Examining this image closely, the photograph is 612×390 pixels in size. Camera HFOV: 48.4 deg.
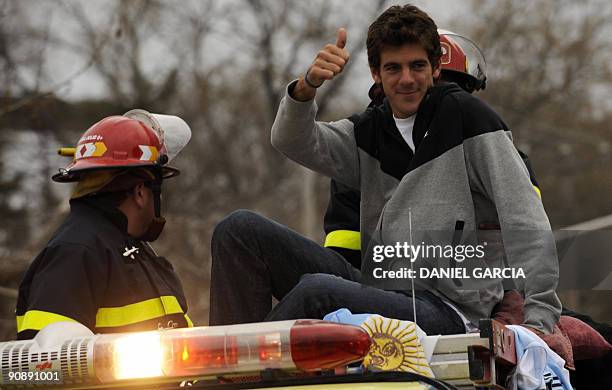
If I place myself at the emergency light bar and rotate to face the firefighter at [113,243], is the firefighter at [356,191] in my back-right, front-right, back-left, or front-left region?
front-right

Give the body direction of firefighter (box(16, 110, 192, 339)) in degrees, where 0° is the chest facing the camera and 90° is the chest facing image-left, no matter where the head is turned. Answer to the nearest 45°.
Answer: approximately 315°

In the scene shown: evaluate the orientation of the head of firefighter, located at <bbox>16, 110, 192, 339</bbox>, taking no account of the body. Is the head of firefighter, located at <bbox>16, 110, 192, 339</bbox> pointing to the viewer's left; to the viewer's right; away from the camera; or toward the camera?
to the viewer's right

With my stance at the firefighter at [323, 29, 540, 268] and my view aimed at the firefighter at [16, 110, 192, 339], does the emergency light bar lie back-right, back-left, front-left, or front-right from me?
front-left

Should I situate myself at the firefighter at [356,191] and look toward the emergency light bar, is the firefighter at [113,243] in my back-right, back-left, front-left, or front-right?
front-right

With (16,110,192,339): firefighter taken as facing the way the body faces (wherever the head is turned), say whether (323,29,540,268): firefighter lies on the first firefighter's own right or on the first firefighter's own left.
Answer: on the first firefighter's own left
